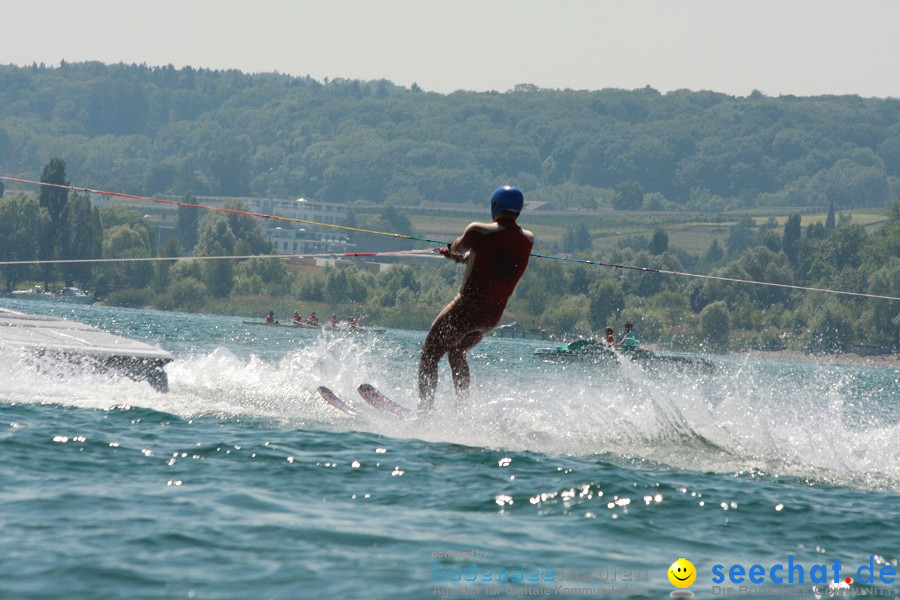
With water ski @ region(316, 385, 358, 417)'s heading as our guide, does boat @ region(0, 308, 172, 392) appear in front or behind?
in front

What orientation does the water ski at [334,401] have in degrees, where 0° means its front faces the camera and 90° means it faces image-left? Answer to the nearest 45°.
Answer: approximately 90°
